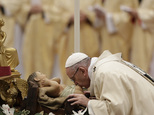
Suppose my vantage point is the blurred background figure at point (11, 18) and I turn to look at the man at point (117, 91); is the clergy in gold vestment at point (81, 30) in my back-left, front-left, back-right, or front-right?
front-left

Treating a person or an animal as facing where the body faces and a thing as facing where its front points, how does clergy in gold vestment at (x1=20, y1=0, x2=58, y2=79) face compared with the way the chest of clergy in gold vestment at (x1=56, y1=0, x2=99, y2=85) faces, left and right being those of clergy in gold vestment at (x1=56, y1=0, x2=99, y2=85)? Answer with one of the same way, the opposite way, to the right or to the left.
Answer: the same way

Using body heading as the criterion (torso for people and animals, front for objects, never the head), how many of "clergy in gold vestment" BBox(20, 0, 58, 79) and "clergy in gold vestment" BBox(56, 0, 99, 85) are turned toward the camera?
2

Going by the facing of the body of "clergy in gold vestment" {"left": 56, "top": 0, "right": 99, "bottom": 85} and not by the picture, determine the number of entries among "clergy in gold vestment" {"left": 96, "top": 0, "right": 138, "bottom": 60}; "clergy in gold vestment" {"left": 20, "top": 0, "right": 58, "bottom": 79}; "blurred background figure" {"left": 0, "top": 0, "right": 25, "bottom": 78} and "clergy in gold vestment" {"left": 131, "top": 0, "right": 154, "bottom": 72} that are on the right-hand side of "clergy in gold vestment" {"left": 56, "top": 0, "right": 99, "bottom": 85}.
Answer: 2

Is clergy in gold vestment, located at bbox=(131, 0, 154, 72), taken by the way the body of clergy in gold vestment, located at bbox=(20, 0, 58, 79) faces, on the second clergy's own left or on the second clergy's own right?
on the second clergy's own left

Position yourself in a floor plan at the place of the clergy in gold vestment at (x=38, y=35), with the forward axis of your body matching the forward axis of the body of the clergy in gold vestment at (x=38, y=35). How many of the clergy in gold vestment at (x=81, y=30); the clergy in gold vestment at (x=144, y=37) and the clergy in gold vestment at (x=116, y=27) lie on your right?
0

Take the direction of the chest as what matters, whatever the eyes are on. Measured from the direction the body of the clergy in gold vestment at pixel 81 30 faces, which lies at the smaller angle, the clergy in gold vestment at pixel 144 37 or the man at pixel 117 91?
the man

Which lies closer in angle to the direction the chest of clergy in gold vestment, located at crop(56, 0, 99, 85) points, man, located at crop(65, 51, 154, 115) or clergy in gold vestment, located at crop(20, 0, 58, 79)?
the man

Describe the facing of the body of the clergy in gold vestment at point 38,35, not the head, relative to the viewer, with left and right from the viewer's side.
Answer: facing the viewer

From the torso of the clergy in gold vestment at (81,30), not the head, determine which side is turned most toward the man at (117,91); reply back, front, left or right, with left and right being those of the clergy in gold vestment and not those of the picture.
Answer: front

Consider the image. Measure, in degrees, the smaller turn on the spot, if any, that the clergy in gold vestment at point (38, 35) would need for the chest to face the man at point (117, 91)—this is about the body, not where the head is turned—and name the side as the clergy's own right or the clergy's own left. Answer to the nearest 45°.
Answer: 0° — they already face them

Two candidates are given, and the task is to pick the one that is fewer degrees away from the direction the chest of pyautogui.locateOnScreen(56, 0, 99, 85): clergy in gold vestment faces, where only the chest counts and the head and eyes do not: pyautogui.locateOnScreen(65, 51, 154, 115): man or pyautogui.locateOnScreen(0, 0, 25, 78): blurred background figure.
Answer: the man

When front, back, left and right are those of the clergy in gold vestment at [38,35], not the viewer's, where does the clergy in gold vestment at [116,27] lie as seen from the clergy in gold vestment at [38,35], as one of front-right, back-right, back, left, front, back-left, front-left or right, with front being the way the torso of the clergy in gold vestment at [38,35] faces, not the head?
left

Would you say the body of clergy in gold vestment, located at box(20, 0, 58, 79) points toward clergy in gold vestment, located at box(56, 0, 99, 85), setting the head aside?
no
